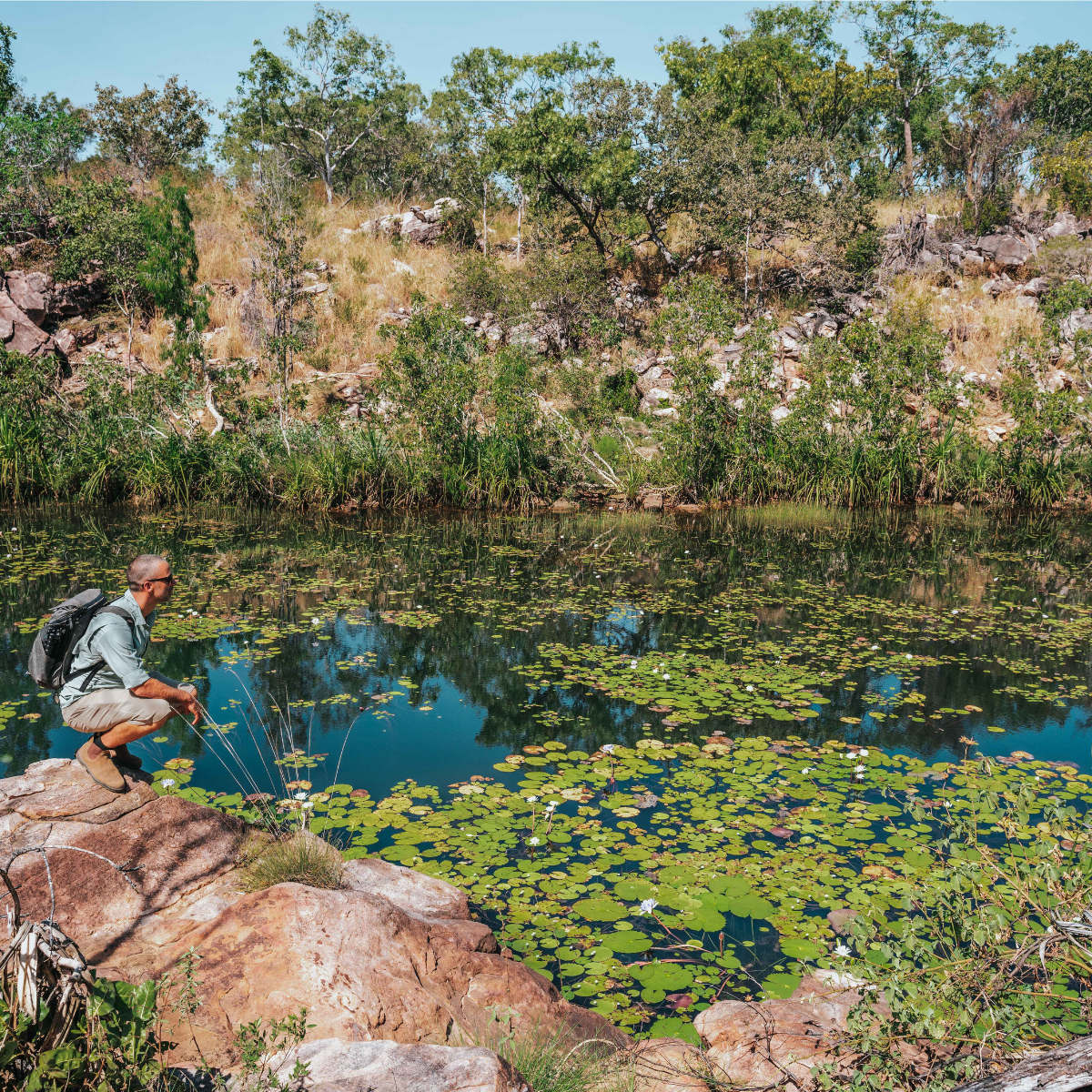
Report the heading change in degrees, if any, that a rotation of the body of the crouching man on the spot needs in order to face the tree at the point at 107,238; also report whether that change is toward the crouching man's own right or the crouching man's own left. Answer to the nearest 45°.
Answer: approximately 90° to the crouching man's own left

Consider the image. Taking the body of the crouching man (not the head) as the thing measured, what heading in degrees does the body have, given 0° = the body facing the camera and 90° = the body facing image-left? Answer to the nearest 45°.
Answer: approximately 270°

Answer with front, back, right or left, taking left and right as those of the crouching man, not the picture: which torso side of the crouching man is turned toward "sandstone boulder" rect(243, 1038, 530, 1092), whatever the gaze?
right

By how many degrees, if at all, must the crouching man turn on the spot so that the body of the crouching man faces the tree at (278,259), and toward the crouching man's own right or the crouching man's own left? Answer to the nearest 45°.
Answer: approximately 90° to the crouching man's own left

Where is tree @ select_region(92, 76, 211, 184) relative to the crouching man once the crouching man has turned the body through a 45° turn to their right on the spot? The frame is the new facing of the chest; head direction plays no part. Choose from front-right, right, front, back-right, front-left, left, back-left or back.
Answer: back-left

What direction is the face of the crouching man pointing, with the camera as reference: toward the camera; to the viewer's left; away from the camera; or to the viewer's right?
to the viewer's right

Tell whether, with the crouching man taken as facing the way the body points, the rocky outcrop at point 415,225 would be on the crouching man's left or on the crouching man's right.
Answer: on the crouching man's left

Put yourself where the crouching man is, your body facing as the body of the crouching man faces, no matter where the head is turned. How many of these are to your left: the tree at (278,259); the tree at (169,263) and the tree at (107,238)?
3
